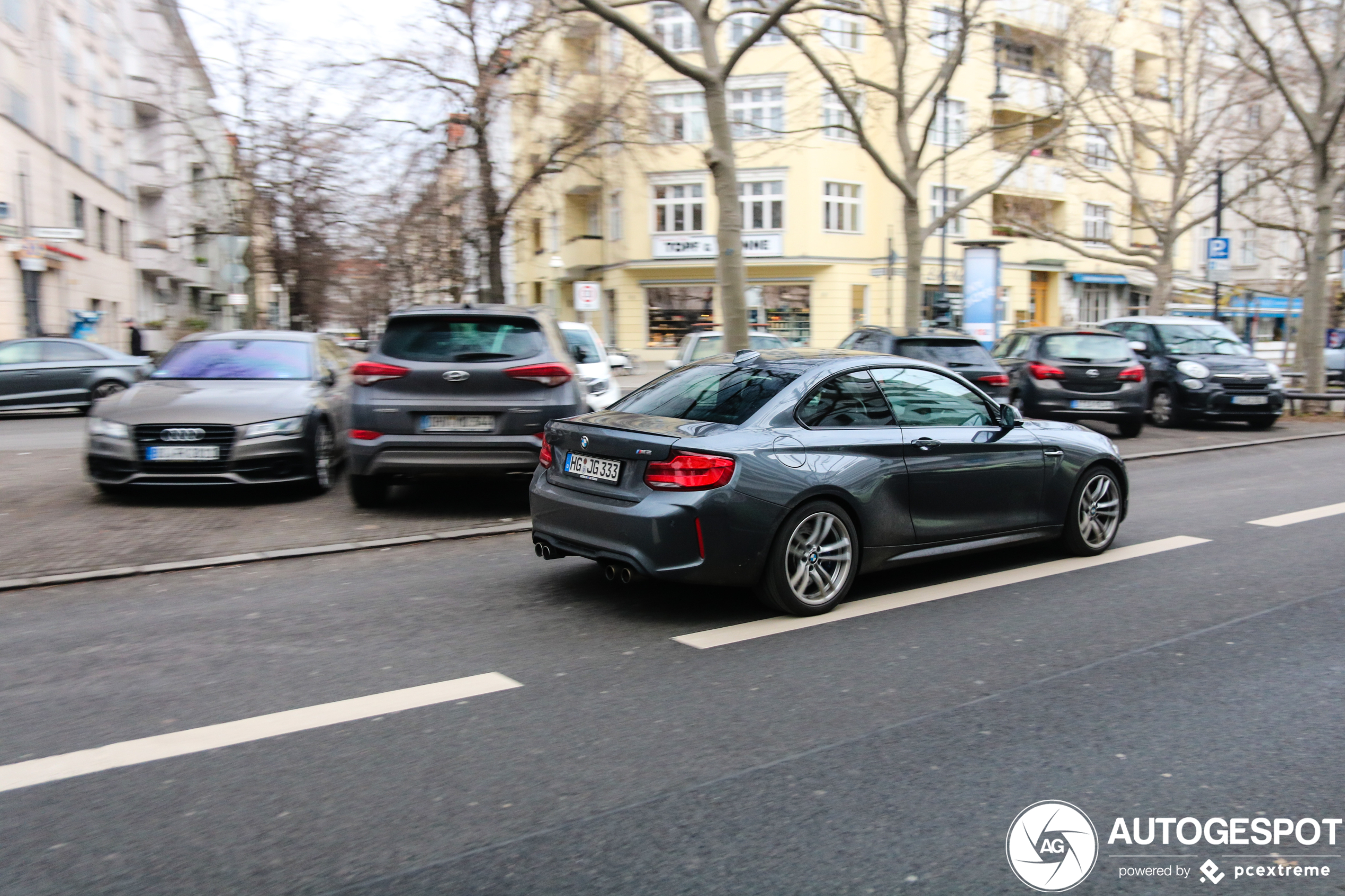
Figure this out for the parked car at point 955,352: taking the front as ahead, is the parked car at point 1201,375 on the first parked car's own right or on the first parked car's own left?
on the first parked car's own right

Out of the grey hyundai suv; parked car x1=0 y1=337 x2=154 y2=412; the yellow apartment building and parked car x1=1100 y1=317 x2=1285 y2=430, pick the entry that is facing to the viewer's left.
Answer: parked car x1=0 y1=337 x2=154 y2=412

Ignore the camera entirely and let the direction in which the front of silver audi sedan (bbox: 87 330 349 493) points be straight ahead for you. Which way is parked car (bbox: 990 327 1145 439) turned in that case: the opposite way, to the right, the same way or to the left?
the opposite way

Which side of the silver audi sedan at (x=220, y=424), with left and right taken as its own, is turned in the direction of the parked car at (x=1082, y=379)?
left

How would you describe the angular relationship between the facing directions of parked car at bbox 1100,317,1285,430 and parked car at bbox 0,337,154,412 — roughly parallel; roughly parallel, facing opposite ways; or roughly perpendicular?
roughly perpendicular

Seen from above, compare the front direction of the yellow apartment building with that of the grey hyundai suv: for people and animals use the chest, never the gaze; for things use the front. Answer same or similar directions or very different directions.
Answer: very different directions

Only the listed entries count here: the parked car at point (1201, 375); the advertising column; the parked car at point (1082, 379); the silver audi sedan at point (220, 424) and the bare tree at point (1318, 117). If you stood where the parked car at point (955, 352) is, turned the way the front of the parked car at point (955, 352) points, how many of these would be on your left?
1

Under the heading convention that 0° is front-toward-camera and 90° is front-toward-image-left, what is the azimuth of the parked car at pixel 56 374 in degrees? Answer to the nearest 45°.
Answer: approximately 90°

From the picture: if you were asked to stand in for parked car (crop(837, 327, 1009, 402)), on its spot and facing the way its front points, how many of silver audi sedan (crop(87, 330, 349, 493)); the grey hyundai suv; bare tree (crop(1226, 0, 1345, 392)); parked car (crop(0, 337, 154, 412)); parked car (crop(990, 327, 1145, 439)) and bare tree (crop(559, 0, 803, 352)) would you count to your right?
2

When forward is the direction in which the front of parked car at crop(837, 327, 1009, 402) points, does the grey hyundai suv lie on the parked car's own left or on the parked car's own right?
on the parked car's own left

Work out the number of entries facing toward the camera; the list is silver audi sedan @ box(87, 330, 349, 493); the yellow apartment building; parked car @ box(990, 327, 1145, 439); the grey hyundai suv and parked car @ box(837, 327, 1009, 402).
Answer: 2

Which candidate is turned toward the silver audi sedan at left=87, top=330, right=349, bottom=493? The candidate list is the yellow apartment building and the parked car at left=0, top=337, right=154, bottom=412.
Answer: the yellow apartment building

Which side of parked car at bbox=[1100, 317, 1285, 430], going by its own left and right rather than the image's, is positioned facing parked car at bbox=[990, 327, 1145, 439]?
right

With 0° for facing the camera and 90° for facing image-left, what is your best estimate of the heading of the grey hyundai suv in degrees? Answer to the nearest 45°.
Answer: approximately 180°

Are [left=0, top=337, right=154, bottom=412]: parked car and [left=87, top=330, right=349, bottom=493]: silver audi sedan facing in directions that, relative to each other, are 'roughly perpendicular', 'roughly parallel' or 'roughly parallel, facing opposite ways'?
roughly perpendicular

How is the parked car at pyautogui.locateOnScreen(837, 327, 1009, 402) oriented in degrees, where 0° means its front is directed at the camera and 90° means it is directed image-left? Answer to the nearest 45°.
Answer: approximately 135°

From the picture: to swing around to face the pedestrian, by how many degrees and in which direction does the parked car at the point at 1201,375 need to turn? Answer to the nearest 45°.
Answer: approximately 135° to its right

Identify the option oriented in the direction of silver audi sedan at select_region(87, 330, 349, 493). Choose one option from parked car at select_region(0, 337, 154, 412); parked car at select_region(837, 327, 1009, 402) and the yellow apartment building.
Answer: the yellow apartment building

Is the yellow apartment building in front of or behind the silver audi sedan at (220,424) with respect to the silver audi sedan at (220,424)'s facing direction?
behind

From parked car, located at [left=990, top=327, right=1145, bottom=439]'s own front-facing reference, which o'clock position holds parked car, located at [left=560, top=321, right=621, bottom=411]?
parked car, located at [left=560, top=321, right=621, bottom=411] is roughly at 10 o'clock from parked car, located at [left=990, top=327, right=1145, bottom=439].

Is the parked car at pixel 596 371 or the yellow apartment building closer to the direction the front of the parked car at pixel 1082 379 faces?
the yellow apartment building
